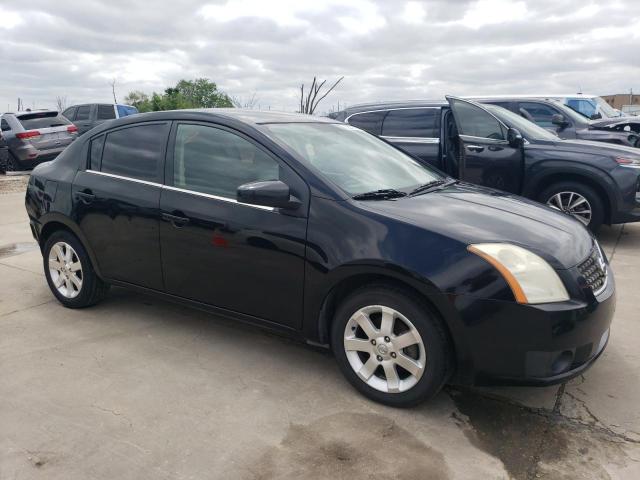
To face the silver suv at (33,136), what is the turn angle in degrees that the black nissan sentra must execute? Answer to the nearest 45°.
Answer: approximately 180°

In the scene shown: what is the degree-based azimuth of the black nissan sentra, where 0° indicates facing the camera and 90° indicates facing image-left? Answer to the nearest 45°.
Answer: approximately 315°

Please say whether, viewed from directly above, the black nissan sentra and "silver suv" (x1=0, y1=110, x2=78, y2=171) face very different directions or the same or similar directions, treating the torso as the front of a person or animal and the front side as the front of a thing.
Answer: very different directions

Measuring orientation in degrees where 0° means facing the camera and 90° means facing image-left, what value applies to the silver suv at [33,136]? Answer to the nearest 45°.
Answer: approximately 135°
